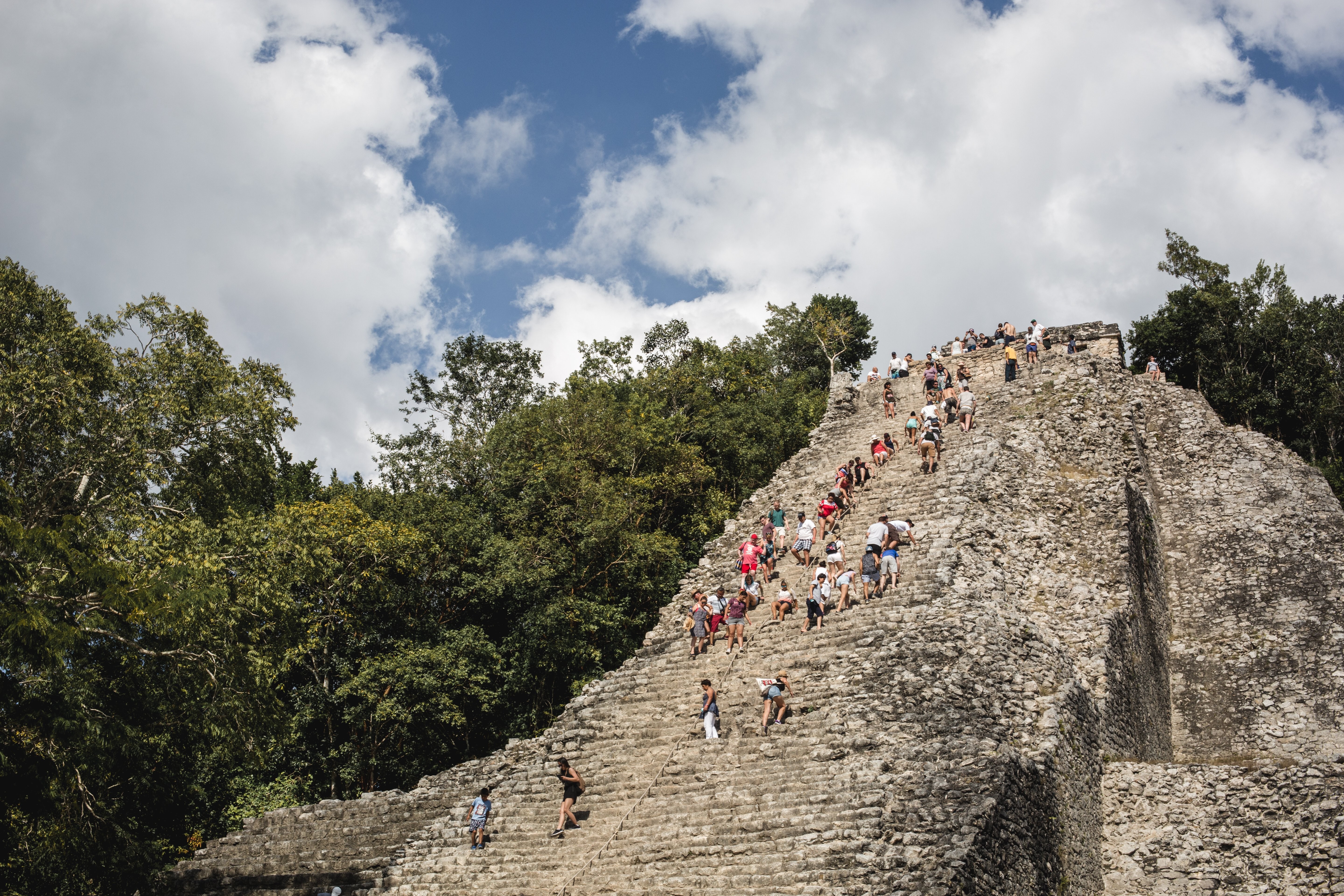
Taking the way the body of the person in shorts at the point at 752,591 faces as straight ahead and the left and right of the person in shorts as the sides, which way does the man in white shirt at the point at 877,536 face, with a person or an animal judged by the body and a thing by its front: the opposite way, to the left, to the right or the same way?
the opposite way

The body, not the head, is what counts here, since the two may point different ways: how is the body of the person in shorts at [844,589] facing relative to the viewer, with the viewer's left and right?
facing away from the viewer and to the right of the viewer

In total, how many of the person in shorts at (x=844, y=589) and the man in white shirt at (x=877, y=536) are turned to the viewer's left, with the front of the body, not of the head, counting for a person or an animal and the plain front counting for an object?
0

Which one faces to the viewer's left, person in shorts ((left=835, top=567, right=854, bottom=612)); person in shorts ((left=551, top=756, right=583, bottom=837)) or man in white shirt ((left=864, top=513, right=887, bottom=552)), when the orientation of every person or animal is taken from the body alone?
person in shorts ((left=551, top=756, right=583, bottom=837))

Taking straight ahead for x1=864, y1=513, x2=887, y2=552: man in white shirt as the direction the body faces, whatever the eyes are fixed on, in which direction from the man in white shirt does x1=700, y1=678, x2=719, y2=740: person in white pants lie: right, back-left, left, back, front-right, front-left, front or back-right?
back

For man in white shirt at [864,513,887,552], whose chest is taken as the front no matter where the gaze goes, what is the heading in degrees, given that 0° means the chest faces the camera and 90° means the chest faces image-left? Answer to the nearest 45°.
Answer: approximately 225°

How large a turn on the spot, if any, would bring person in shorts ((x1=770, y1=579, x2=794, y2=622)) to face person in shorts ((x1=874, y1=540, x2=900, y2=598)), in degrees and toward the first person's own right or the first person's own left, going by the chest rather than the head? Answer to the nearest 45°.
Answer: approximately 135° to the first person's own left

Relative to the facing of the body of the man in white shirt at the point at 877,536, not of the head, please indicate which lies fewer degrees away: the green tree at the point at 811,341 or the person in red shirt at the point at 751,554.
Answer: the green tree

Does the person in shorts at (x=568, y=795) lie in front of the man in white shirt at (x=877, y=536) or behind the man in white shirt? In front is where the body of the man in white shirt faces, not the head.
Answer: behind

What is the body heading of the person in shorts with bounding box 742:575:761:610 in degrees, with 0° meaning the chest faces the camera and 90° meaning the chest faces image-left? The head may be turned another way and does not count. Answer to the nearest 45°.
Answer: approximately 45°
